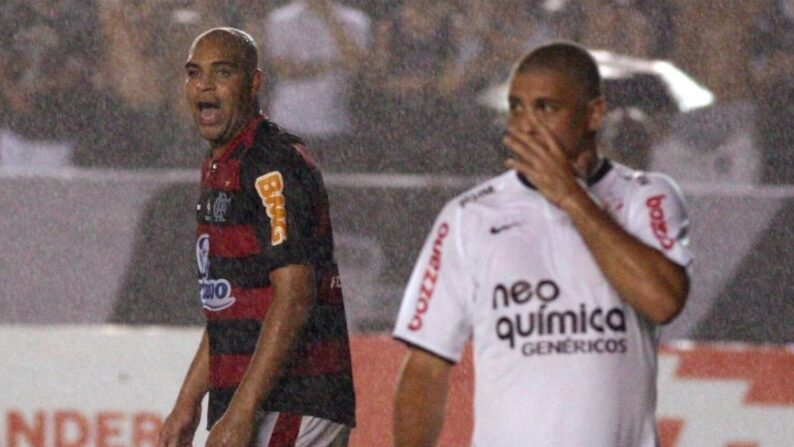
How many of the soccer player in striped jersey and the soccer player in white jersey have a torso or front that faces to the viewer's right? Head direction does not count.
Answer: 0

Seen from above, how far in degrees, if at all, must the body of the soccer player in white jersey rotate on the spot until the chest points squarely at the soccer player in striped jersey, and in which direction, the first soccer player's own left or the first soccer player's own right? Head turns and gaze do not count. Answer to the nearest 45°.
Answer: approximately 135° to the first soccer player's own right

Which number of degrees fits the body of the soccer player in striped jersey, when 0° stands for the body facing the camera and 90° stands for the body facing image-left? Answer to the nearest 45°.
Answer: approximately 45°

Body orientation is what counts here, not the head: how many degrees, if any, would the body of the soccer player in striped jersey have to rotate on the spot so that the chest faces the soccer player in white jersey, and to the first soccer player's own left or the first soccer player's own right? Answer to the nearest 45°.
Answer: approximately 90° to the first soccer player's own left

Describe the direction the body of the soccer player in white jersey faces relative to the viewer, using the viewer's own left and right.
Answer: facing the viewer
